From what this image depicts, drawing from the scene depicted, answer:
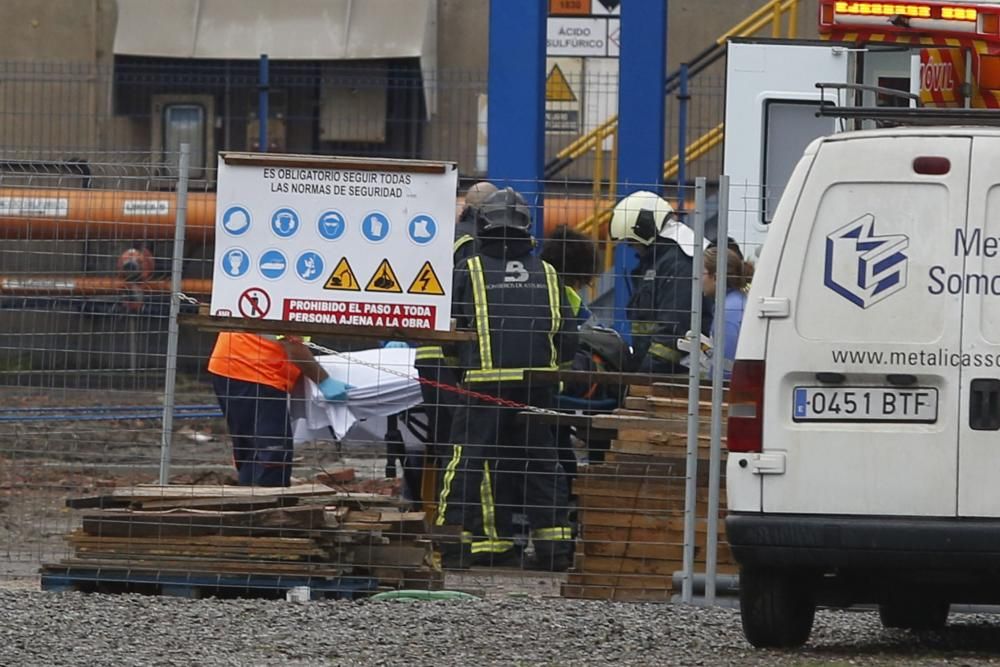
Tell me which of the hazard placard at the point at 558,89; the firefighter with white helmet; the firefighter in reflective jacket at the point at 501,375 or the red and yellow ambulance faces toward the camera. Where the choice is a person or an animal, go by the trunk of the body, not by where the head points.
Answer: the hazard placard

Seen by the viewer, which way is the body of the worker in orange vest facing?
to the viewer's right

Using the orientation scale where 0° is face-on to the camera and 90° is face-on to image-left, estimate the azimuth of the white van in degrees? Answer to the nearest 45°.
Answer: approximately 180°

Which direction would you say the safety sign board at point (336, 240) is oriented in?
toward the camera

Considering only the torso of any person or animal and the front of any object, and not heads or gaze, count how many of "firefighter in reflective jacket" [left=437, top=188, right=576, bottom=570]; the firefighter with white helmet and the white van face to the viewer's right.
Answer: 0

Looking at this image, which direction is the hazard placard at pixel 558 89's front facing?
toward the camera

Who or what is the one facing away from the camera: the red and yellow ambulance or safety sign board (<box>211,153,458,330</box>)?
the red and yellow ambulance

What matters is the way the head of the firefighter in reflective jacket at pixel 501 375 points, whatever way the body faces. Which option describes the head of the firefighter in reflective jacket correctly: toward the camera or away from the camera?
away from the camera

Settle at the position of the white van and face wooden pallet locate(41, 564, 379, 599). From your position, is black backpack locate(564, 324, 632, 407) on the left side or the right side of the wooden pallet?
right

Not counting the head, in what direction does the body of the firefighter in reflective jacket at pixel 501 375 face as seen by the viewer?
away from the camera

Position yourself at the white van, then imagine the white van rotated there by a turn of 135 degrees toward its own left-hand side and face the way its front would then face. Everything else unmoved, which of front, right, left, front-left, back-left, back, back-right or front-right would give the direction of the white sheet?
right

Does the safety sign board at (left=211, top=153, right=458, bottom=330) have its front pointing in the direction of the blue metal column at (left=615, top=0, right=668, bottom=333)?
no

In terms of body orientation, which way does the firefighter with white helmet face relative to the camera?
to the viewer's left

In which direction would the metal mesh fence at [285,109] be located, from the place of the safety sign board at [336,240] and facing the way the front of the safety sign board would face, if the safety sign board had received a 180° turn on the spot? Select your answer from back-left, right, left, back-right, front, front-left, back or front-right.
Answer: front

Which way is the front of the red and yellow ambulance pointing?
away from the camera

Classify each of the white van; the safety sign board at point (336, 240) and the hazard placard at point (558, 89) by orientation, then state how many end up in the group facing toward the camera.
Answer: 2
